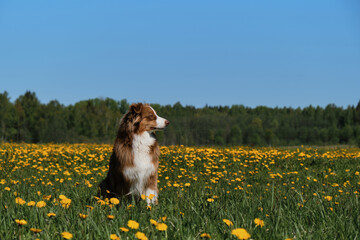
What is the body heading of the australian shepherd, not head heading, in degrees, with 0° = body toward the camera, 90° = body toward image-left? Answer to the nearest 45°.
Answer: approximately 315°
